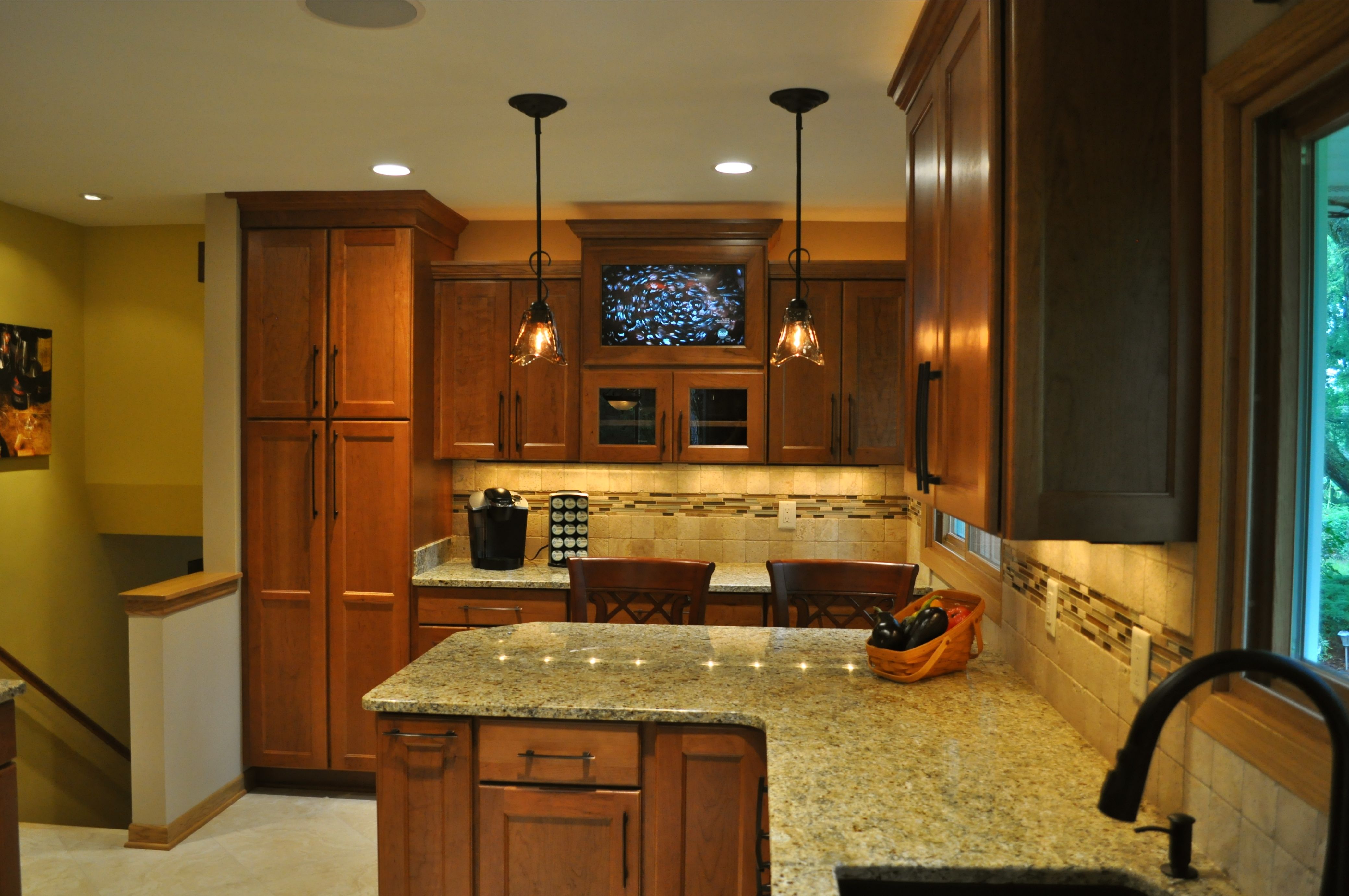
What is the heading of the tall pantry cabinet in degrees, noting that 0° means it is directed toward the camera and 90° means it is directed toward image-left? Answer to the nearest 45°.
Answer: approximately 0°

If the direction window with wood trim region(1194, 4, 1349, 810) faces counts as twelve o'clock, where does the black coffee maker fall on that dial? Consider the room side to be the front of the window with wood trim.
The black coffee maker is roughly at 1 o'clock from the window with wood trim.

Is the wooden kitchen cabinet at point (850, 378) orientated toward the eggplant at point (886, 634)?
yes

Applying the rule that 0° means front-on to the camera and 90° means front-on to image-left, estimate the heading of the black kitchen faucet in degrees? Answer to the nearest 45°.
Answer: approximately 90°

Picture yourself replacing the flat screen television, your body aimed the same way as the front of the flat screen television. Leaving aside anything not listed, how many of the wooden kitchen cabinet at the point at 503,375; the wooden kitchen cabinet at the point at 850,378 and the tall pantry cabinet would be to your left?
1

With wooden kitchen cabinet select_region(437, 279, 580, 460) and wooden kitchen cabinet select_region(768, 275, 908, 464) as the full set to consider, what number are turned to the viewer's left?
0

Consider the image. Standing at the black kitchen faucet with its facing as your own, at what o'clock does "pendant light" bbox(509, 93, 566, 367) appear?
The pendant light is roughly at 1 o'clock from the black kitchen faucet.

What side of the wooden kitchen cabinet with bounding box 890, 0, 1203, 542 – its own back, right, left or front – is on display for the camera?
left

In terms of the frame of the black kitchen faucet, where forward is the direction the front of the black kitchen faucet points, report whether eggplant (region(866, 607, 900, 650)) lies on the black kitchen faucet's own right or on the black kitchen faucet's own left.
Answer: on the black kitchen faucet's own right

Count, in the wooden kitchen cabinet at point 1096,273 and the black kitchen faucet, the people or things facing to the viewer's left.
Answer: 2

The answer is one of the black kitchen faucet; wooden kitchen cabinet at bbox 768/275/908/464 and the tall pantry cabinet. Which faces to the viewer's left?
the black kitchen faucet

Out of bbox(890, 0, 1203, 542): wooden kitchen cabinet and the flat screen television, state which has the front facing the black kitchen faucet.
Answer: the flat screen television

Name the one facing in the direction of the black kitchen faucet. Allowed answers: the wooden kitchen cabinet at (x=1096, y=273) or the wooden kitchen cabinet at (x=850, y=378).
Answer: the wooden kitchen cabinet at (x=850, y=378)
